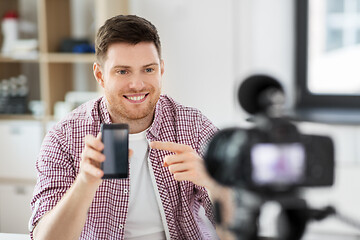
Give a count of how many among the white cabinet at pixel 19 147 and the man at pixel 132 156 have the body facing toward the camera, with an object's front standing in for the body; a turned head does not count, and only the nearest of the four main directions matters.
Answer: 2

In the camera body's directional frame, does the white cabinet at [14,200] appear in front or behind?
in front

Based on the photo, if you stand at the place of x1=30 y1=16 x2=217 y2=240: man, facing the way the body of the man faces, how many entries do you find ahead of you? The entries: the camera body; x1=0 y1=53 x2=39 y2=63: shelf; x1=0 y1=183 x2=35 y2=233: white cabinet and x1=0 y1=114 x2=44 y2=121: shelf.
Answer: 1

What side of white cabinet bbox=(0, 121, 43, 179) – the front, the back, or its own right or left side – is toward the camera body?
front

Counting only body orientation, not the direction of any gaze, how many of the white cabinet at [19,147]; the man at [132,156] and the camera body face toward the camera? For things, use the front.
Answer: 2

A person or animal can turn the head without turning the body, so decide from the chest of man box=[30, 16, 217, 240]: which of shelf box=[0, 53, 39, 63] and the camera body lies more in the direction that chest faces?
the camera body

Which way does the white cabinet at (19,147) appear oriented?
toward the camera

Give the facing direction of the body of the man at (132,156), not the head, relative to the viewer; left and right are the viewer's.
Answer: facing the viewer

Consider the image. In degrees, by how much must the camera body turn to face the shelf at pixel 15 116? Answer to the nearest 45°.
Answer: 0° — it already faces it

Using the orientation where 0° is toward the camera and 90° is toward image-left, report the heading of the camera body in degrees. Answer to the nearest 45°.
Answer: approximately 135°

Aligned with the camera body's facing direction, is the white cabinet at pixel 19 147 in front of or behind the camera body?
in front

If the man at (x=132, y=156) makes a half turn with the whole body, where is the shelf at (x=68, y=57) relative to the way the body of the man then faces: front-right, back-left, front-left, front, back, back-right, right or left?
front

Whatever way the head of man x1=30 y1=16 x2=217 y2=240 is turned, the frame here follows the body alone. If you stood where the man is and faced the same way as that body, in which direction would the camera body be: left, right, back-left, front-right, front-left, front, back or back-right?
front
